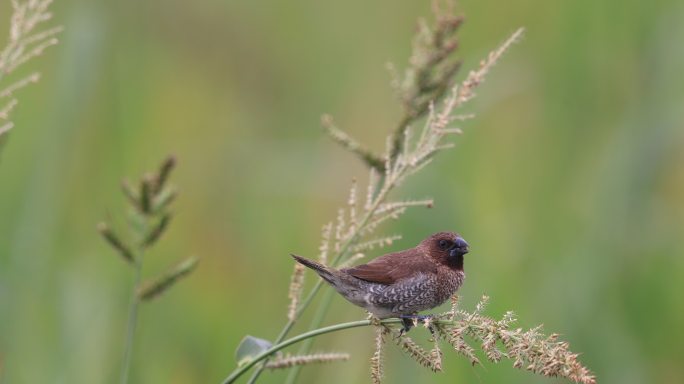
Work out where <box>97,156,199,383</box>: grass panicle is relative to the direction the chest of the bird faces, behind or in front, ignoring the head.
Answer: behind

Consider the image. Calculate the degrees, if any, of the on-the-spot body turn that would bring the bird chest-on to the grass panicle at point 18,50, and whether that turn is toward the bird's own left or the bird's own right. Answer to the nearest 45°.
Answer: approximately 135° to the bird's own right

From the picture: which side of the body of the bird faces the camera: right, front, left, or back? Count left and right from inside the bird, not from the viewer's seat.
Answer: right
